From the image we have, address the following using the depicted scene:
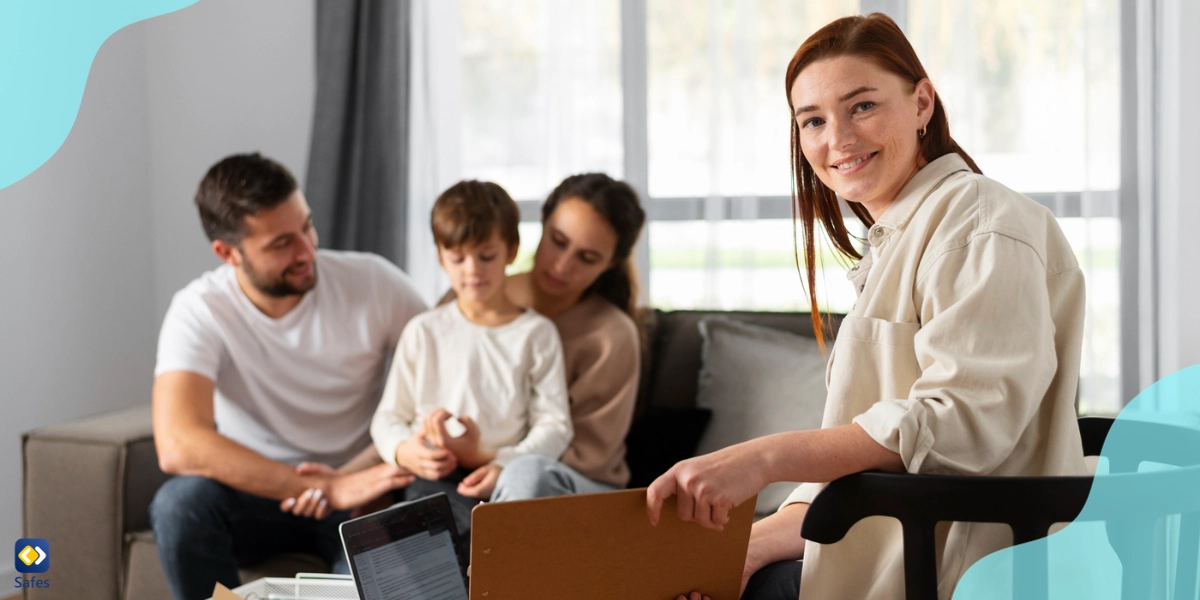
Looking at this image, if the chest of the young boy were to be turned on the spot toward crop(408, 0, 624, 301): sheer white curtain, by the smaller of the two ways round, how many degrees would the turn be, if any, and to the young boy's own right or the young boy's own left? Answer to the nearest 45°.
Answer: approximately 180°

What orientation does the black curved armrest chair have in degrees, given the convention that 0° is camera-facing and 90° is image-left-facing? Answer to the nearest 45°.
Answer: approximately 90°

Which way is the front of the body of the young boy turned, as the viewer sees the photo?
toward the camera

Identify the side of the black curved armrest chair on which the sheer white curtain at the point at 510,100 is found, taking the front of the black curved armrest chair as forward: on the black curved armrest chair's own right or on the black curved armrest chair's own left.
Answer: on the black curved armrest chair's own right

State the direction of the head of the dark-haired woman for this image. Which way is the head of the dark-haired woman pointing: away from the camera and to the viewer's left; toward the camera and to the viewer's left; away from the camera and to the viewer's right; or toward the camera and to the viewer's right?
toward the camera and to the viewer's left

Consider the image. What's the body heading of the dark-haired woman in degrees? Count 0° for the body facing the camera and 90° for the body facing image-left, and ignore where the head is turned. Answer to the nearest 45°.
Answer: approximately 45°

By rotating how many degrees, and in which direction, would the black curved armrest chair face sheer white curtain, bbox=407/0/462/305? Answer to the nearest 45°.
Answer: approximately 45° to its right

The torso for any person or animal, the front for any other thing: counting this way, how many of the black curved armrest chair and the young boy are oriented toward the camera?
1
